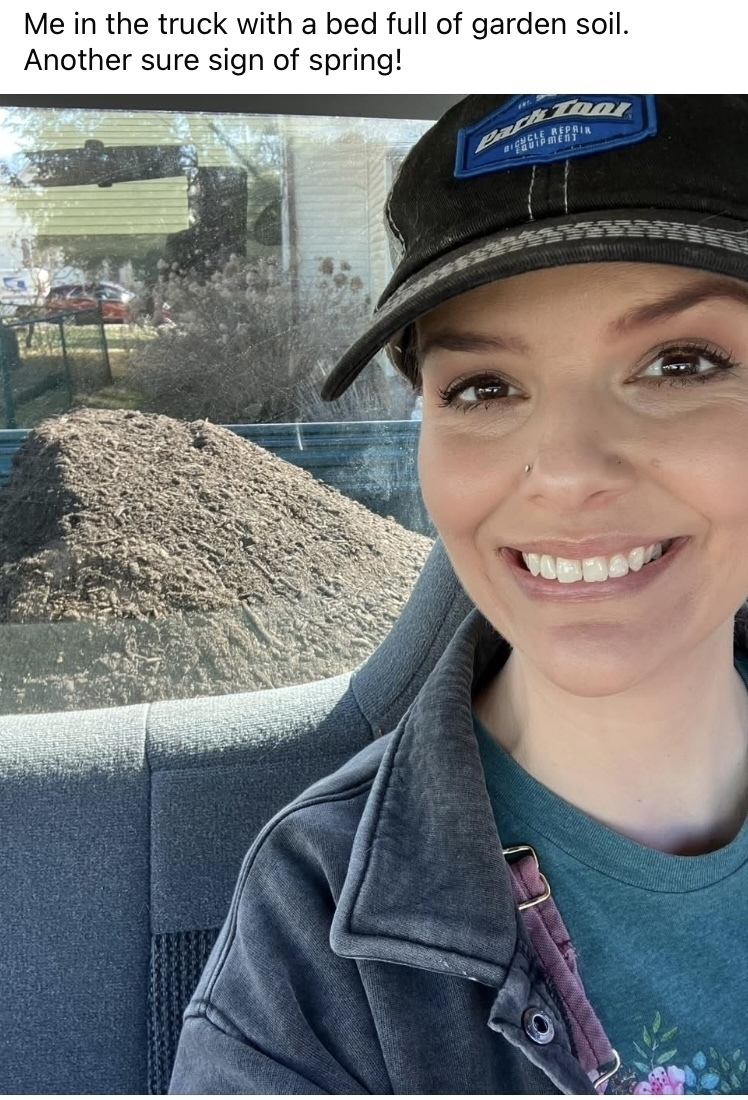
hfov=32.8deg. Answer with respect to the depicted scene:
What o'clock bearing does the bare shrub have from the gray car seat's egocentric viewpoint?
The bare shrub is roughly at 7 o'clock from the gray car seat.

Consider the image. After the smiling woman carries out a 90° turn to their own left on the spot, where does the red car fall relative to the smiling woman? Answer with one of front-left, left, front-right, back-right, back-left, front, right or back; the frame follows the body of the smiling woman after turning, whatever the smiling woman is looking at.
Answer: back-left

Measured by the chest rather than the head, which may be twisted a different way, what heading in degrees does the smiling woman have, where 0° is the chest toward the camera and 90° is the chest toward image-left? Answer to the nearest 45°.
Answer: approximately 0°
